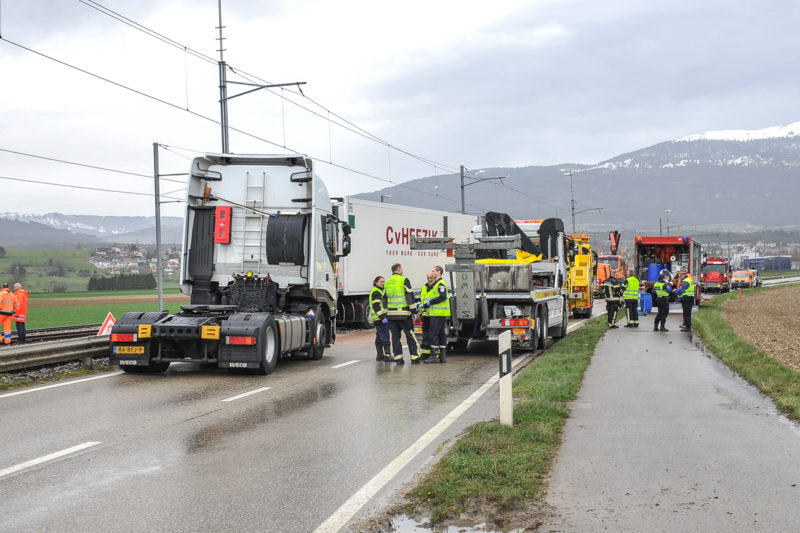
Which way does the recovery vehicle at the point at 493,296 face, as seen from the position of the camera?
facing away from the viewer and to the right of the viewer

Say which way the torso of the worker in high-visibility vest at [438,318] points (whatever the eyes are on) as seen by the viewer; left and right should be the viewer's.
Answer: facing to the left of the viewer

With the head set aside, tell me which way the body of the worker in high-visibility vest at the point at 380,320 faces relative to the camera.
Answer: to the viewer's right

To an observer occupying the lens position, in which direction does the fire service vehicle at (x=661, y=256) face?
facing away from the viewer

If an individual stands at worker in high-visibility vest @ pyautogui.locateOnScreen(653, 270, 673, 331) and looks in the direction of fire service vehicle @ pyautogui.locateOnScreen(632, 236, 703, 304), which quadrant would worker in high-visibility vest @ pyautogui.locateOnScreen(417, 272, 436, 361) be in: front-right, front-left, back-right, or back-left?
back-left

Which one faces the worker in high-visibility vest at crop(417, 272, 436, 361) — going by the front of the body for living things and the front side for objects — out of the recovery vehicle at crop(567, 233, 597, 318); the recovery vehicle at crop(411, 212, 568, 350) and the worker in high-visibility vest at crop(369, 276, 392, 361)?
the worker in high-visibility vest at crop(369, 276, 392, 361)

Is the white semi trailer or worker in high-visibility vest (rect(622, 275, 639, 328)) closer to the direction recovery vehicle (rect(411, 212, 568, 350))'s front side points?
the worker in high-visibility vest
